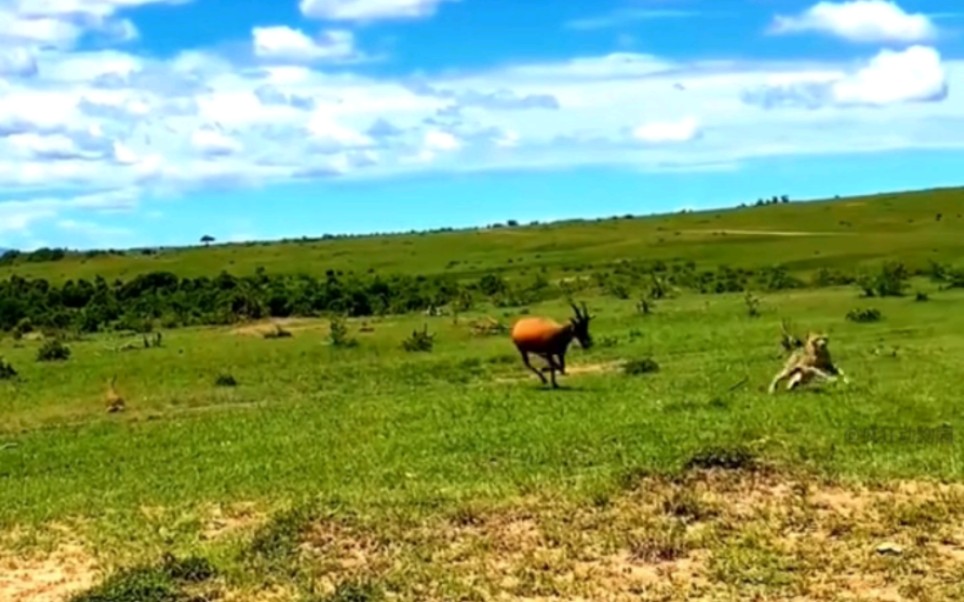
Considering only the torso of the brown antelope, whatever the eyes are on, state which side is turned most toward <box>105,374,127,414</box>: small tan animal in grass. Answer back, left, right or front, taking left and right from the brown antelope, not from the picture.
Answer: back

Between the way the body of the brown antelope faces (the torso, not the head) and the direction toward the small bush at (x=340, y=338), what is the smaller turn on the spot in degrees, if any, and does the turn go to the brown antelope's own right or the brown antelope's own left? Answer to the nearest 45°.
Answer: approximately 135° to the brown antelope's own left

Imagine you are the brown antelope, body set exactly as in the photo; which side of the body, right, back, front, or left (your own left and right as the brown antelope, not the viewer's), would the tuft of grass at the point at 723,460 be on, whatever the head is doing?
right

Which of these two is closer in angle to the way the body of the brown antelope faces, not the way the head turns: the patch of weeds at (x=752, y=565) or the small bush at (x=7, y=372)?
the patch of weeds

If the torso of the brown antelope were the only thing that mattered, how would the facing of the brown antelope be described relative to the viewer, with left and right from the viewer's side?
facing to the right of the viewer

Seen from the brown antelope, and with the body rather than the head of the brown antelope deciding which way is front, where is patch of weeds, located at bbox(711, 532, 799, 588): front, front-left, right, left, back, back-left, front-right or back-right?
right

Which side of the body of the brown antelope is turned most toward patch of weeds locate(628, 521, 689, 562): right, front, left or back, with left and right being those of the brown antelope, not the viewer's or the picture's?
right

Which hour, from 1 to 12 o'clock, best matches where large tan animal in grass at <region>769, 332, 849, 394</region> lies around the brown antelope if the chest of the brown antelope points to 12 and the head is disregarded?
The large tan animal in grass is roughly at 1 o'clock from the brown antelope.

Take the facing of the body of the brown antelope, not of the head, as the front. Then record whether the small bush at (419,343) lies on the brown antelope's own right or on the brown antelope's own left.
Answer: on the brown antelope's own left

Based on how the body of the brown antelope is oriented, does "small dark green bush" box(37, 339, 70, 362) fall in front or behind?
behind
